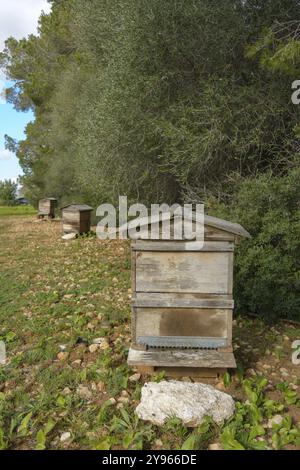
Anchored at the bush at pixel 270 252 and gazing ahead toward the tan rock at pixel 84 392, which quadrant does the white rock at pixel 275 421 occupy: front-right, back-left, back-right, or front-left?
front-left

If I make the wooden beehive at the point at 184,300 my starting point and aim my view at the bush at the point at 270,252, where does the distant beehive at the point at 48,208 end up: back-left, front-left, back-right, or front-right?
front-left

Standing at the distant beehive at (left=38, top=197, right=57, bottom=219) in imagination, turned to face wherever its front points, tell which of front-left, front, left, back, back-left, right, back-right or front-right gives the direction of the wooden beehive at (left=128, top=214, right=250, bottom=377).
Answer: front-left

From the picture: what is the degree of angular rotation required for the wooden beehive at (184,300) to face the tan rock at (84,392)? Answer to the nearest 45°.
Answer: approximately 90° to its right

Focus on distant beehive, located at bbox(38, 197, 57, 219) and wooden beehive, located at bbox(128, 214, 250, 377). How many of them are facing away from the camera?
0

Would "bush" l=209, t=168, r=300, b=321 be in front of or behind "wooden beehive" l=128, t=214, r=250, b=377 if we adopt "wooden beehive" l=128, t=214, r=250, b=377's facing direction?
behind

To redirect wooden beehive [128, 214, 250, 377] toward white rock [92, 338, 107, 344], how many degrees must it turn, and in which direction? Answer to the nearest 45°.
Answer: approximately 135° to its right

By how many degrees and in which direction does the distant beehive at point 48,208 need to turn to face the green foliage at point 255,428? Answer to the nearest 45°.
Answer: approximately 45° to its left

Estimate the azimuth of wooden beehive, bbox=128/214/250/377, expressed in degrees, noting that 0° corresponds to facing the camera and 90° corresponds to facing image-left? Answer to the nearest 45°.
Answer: approximately 0°

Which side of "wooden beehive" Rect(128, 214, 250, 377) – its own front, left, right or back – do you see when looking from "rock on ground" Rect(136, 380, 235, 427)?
front

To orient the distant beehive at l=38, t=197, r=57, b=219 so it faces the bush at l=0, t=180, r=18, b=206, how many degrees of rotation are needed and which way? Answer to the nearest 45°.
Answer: approximately 135° to its right

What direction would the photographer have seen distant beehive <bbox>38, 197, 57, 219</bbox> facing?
facing the viewer and to the left of the viewer

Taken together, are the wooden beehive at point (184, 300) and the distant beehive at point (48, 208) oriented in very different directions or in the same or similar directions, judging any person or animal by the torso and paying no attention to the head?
same or similar directions

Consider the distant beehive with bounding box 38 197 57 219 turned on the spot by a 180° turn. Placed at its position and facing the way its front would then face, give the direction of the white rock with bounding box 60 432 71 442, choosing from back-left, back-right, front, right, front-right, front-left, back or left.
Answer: back-right
